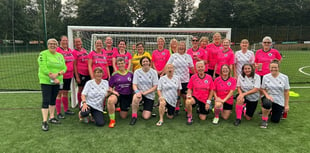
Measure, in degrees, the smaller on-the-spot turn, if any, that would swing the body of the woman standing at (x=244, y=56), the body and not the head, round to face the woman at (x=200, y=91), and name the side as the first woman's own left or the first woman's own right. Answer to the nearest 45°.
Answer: approximately 45° to the first woman's own right

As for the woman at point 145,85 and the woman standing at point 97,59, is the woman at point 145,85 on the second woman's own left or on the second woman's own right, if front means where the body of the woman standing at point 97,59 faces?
on the second woman's own left

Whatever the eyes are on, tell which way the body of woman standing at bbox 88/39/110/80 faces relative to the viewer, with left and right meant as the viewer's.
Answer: facing the viewer

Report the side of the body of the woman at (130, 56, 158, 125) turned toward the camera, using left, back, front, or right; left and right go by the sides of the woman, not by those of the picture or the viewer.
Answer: front

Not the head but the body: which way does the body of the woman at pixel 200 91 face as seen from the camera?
toward the camera

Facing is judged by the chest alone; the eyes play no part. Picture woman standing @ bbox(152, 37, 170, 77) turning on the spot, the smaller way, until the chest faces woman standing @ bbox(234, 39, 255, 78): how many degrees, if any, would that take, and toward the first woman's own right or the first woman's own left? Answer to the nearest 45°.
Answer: approximately 90° to the first woman's own left

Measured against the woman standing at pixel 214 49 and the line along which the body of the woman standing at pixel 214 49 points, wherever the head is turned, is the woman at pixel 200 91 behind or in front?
in front

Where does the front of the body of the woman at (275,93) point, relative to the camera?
toward the camera

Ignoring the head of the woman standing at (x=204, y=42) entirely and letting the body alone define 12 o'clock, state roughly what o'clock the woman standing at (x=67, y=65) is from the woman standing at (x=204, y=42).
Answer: the woman standing at (x=67, y=65) is roughly at 2 o'clock from the woman standing at (x=204, y=42).

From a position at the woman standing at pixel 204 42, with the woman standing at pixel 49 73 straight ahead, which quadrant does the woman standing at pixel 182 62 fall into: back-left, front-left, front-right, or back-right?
front-left

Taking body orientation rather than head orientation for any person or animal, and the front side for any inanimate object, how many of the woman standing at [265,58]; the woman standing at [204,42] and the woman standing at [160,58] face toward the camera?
3
